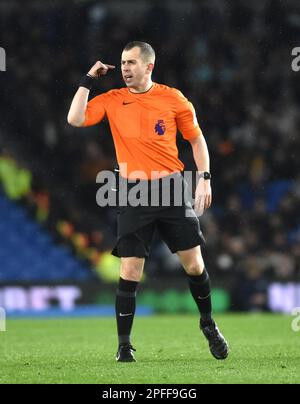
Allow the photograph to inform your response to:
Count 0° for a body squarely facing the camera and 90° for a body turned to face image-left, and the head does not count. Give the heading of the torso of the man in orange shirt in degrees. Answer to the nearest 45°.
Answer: approximately 0°
